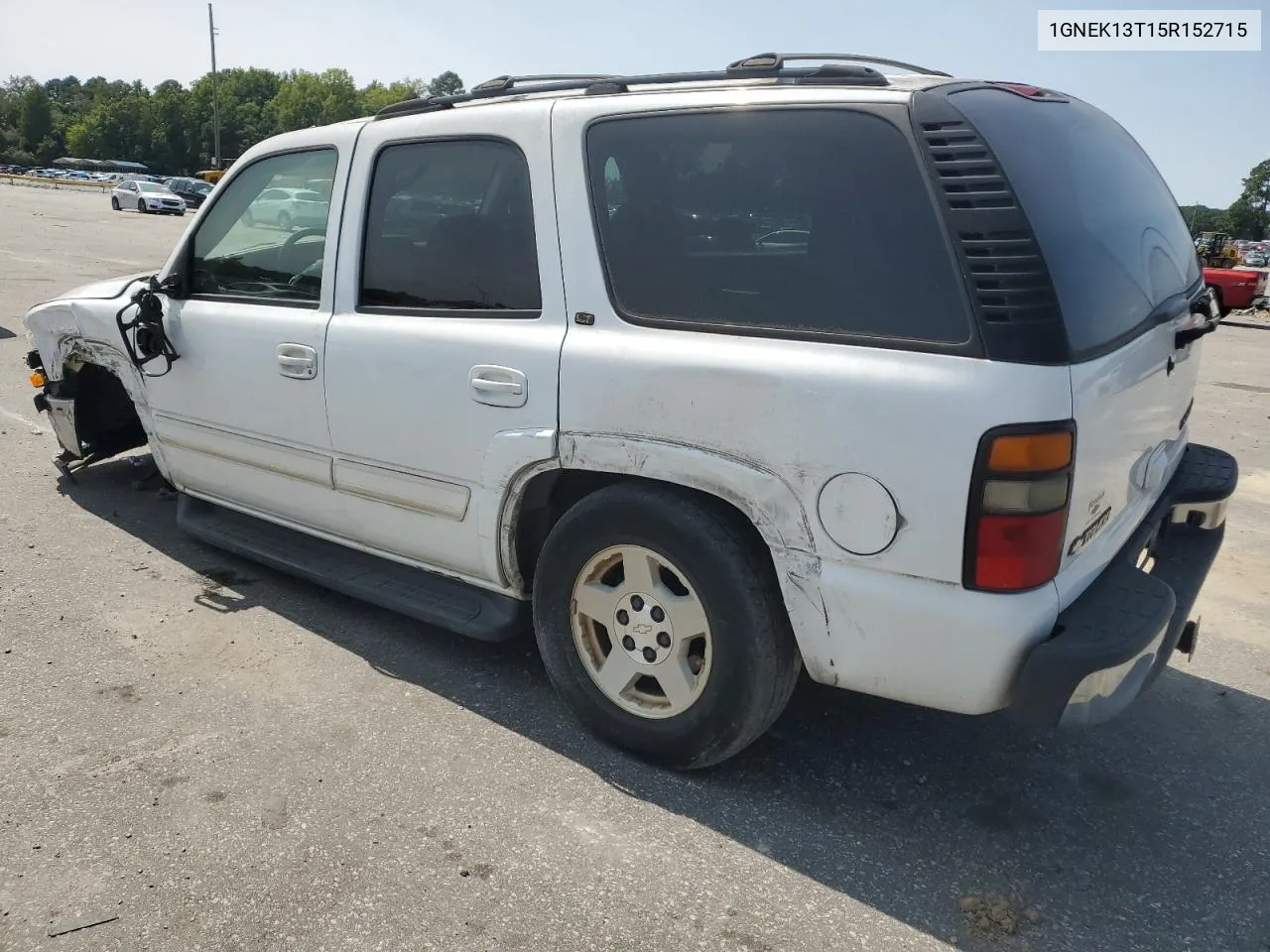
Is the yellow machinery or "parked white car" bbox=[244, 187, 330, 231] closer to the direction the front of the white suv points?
the parked white car

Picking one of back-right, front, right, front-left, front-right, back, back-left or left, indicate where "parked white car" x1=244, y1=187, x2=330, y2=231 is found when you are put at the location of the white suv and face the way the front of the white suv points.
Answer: front

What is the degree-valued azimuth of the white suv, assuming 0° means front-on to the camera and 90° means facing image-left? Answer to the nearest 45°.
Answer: approximately 135°

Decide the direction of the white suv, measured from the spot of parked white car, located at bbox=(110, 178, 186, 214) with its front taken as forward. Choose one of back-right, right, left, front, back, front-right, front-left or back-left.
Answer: front-right

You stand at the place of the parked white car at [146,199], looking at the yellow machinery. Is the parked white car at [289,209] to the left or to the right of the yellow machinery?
right

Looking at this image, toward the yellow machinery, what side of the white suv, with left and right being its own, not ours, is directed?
right

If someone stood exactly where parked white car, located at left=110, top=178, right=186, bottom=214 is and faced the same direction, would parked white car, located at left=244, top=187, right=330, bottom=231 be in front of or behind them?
in front

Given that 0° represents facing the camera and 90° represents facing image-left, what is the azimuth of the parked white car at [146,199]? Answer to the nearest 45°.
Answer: approximately 315°

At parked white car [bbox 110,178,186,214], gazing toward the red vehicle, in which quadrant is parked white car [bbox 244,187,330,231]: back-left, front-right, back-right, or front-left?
front-right

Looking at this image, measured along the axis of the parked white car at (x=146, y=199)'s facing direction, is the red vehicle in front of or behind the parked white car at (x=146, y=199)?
in front

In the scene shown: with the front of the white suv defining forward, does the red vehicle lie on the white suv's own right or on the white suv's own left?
on the white suv's own right

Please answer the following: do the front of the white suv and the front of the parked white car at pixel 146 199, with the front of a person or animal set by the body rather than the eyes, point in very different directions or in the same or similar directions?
very different directions
